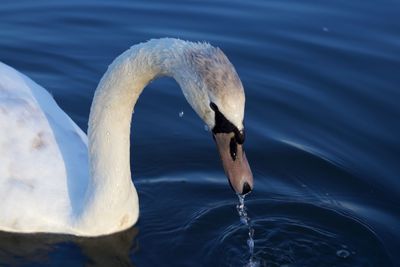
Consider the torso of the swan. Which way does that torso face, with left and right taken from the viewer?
facing to the right of the viewer

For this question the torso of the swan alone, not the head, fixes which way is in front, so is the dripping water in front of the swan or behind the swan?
in front
